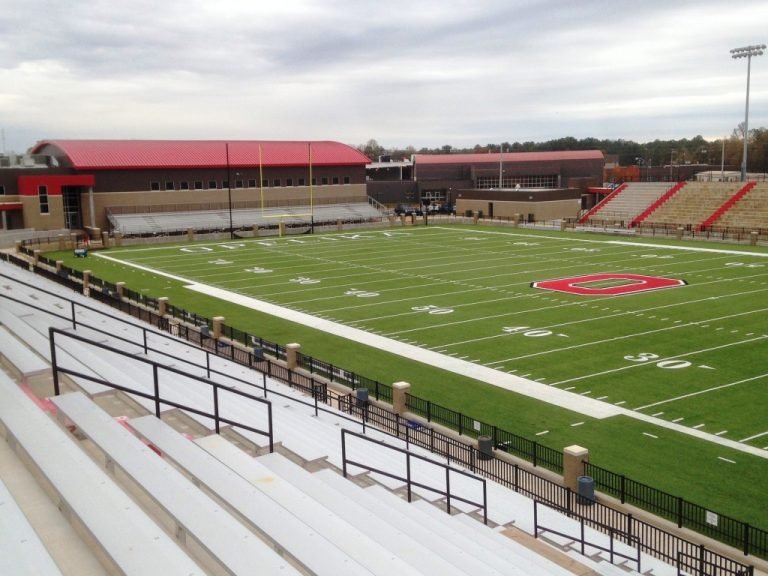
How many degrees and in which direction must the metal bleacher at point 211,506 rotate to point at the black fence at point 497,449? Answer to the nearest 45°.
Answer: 0° — it already faces it

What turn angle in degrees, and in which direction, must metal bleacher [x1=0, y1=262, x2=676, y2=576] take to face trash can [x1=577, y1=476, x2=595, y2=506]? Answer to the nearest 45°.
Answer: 0° — it already faces it

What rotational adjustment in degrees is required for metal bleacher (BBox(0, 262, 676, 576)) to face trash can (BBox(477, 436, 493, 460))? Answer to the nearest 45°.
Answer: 0° — it already faces it

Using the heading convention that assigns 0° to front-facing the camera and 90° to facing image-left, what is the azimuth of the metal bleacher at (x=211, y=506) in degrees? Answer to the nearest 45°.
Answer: approximately 225°

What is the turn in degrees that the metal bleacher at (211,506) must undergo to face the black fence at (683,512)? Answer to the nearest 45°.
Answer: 0° — it already faces it
